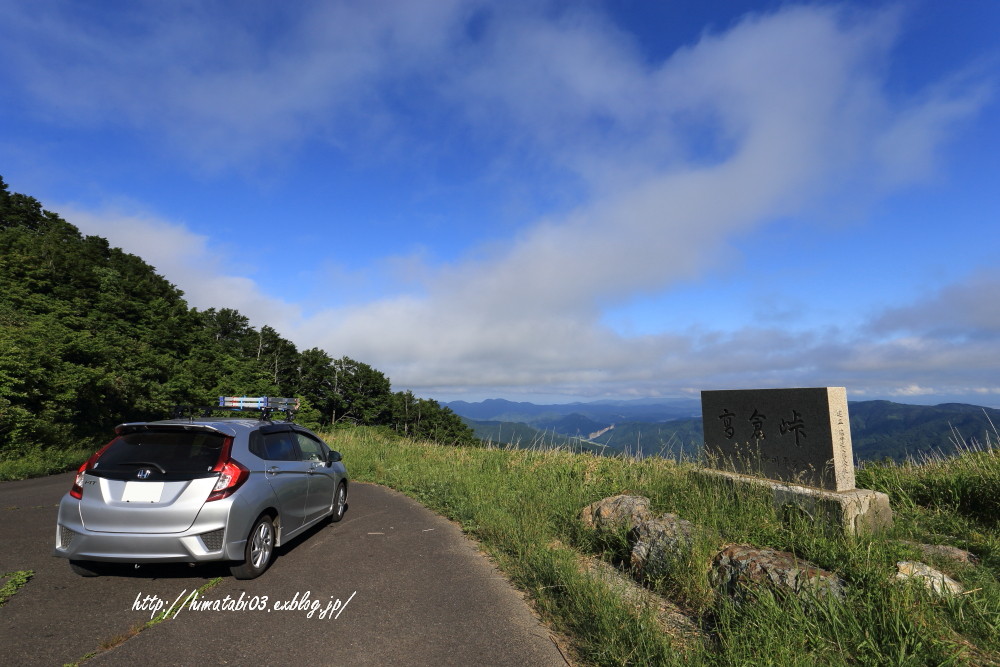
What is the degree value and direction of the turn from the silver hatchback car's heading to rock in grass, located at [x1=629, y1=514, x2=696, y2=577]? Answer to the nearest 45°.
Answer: approximately 90° to its right

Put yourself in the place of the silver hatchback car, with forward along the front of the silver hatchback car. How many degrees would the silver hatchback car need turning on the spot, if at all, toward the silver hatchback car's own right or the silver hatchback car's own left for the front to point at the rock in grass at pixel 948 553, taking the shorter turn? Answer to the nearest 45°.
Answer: approximately 90° to the silver hatchback car's own right

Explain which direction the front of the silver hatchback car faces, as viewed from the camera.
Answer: facing away from the viewer and to the right of the viewer

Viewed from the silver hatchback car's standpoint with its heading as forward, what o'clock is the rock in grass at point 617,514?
The rock in grass is roughly at 2 o'clock from the silver hatchback car.

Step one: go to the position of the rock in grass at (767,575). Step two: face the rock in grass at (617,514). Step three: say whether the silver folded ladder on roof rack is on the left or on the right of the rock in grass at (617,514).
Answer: left

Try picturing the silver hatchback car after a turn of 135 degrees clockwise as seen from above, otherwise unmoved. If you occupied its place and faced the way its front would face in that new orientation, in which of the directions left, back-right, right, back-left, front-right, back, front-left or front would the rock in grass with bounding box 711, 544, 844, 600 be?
front-left

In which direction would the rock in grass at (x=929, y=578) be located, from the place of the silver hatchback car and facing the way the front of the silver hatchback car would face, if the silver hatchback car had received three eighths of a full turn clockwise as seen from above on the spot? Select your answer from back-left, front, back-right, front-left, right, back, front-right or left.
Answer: front-left
